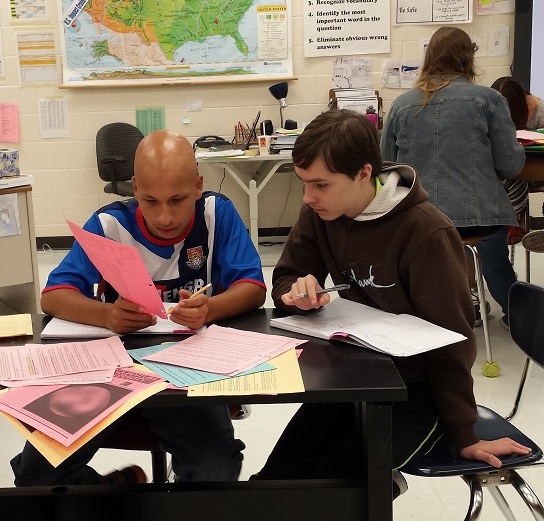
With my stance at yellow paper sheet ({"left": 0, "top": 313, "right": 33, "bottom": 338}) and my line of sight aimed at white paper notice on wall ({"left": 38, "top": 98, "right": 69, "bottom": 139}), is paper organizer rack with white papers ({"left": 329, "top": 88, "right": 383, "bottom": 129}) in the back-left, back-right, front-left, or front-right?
front-right

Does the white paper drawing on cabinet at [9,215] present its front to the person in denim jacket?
no

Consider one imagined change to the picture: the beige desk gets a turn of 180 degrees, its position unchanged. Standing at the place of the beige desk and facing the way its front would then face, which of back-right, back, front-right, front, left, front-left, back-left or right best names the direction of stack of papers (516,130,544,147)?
right

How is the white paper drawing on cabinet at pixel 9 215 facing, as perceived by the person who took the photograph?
facing the viewer

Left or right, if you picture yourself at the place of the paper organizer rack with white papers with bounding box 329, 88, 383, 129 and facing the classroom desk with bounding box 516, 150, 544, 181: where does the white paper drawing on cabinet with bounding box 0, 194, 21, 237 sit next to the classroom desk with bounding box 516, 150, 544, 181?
right

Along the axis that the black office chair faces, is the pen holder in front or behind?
in front

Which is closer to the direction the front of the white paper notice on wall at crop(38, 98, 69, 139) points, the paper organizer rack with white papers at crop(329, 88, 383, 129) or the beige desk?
the beige desk

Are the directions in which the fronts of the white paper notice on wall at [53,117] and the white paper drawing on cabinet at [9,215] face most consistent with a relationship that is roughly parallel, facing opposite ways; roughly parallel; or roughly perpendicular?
roughly parallel
